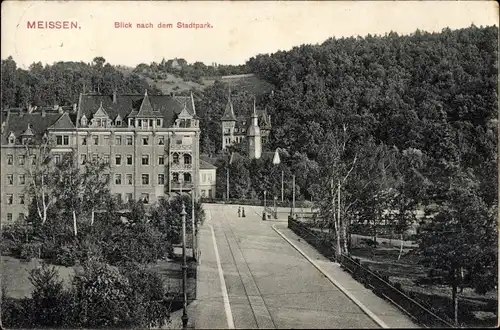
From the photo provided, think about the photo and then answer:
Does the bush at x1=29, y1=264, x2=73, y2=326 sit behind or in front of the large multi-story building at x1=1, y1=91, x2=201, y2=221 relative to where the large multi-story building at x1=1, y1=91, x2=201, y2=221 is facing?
in front

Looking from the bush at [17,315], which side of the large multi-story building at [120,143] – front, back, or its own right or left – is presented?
front

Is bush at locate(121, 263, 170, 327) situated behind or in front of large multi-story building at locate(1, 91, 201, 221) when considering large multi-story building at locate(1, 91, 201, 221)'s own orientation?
in front

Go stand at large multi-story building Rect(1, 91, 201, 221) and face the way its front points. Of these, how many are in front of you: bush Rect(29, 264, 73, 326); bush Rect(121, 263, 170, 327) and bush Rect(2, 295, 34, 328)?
3

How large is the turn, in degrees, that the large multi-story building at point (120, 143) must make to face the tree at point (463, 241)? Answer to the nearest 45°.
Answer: approximately 45° to its left

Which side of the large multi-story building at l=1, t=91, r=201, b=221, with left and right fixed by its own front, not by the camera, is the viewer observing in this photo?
front

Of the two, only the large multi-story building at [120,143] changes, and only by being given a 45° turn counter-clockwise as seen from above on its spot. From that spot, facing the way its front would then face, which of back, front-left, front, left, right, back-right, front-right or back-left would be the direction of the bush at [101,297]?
front-right
